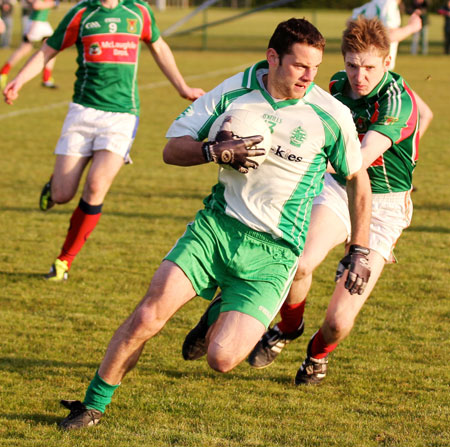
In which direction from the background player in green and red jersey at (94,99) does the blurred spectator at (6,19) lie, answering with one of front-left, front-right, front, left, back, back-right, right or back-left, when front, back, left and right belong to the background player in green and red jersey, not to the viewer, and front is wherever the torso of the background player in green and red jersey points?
back

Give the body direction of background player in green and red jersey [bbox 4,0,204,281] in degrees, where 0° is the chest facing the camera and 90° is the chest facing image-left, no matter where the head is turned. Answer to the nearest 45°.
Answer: approximately 0°

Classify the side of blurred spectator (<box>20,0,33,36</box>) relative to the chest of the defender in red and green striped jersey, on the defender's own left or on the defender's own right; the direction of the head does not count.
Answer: on the defender's own right

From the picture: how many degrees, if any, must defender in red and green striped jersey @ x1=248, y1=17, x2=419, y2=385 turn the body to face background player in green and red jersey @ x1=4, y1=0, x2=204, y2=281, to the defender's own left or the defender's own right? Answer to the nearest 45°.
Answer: approximately 90° to the defender's own right

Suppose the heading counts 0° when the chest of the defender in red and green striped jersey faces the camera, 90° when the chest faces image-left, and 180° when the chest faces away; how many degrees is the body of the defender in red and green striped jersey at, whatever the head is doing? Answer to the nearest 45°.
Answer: approximately 45°

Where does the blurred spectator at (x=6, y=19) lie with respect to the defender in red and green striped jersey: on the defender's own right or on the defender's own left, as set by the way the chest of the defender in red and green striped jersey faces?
on the defender's own right

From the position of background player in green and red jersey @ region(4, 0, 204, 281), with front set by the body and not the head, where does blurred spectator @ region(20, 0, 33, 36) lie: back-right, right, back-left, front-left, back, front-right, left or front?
back

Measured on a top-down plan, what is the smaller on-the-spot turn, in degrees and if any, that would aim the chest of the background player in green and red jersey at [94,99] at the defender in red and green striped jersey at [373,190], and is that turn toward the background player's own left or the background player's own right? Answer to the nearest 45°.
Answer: approximately 45° to the background player's own left

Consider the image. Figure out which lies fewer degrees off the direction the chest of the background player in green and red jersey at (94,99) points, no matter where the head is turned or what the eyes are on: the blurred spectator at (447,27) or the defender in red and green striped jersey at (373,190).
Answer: the defender in red and green striped jersey

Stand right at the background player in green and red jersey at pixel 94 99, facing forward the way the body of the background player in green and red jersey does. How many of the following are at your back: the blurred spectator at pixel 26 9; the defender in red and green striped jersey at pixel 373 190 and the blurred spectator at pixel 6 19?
2
